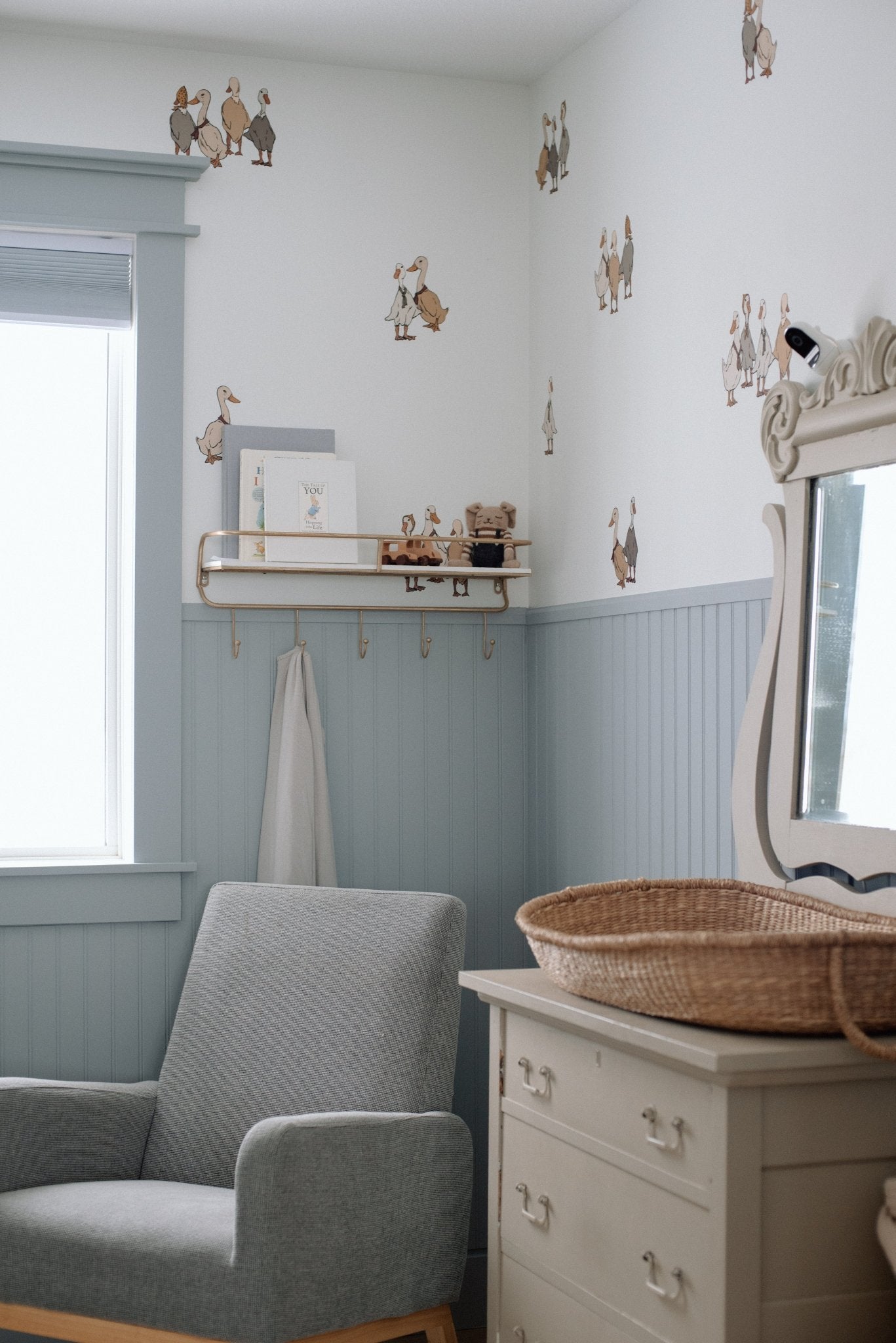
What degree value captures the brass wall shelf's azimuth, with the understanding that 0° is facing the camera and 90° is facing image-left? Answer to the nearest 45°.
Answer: approximately 0°

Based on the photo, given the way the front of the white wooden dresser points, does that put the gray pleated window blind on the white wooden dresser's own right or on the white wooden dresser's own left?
on the white wooden dresser's own right

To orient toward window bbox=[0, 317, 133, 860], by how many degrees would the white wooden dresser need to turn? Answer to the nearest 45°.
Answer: approximately 90° to its right

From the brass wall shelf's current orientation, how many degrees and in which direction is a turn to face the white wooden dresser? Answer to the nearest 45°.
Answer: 0° — it already faces it

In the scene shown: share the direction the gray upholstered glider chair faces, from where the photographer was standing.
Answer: facing the viewer and to the left of the viewer

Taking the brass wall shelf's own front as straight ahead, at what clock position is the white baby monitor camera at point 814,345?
The white baby monitor camera is roughly at 11 o'clock from the brass wall shelf.

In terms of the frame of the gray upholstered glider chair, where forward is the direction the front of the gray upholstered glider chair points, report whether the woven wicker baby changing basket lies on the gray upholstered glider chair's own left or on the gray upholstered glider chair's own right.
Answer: on the gray upholstered glider chair's own left

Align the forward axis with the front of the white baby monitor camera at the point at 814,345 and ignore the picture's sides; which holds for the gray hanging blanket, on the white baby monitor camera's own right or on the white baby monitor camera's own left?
on the white baby monitor camera's own right
